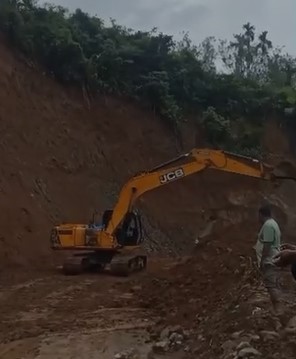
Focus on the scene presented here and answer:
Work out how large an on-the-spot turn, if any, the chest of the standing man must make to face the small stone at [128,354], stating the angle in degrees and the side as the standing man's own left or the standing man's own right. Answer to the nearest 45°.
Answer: approximately 45° to the standing man's own left

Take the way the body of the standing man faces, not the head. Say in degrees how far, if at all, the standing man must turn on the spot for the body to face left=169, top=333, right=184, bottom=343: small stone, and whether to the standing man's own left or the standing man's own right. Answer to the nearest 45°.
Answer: approximately 45° to the standing man's own left

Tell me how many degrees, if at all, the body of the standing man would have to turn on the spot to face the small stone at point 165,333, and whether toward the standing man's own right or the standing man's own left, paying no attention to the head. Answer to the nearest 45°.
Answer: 0° — they already face it

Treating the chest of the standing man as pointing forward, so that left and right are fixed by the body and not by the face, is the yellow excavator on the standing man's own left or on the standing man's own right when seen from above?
on the standing man's own right

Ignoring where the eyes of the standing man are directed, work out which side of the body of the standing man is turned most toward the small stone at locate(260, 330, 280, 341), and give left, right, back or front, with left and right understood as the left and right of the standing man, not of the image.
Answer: left

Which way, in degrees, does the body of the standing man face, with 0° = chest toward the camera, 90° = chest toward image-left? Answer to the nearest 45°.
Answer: approximately 90°

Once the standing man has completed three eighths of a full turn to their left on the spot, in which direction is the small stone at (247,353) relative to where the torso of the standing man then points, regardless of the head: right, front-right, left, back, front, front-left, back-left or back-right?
front-right

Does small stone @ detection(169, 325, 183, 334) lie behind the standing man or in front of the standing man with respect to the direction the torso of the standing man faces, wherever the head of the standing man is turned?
in front
